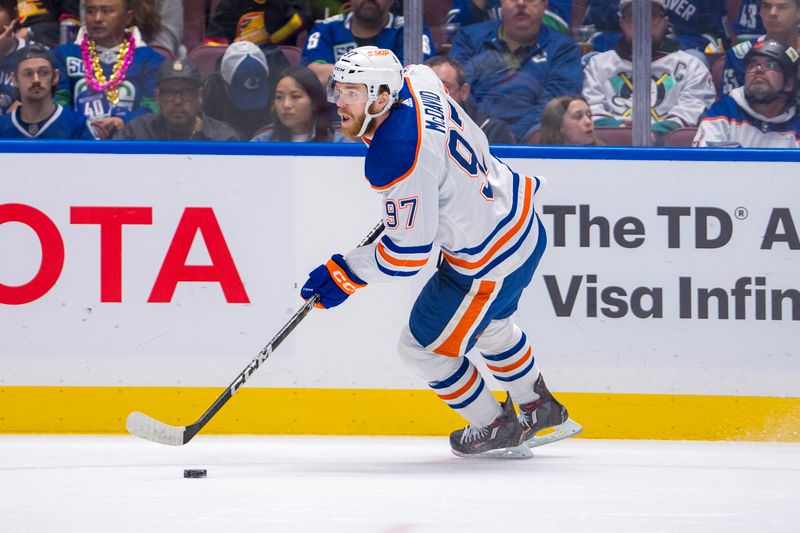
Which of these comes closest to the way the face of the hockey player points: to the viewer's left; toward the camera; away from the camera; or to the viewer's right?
to the viewer's left

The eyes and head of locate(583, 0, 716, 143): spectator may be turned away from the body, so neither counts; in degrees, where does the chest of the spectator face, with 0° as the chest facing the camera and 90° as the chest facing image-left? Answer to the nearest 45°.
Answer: approximately 0°

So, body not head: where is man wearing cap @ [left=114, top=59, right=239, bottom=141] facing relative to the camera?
toward the camera

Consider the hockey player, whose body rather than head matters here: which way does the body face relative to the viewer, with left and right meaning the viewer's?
facing to the left of the viewer

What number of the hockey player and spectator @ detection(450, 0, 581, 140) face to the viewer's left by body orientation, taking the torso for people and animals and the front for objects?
1

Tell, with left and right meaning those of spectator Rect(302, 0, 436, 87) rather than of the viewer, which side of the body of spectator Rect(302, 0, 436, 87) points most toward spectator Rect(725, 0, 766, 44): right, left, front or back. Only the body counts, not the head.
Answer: left

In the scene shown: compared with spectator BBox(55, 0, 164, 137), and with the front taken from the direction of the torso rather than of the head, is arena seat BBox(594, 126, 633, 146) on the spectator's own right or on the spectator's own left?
on the spectator's own left

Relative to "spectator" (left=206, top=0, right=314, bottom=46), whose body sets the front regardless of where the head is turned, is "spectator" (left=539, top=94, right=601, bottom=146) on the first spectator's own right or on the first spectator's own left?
on the first spectator's own left

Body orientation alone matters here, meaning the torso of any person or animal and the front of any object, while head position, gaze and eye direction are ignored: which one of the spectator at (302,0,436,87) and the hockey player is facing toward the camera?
the spectator

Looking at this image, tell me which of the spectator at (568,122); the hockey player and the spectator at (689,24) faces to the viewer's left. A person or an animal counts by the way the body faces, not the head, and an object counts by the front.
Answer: the hockey player

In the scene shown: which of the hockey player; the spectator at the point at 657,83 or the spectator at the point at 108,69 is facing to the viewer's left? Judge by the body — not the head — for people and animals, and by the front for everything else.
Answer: the hockey player

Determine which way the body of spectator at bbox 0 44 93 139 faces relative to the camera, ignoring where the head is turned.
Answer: toward the camera

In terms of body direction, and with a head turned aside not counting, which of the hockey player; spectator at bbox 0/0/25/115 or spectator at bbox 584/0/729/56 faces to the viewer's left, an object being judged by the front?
the hockey player

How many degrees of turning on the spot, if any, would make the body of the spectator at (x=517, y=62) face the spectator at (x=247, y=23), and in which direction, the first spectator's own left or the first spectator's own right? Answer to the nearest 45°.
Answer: approximately 90° to the first spectator's own right

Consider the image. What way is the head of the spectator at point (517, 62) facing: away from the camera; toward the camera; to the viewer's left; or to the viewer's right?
toward the camera

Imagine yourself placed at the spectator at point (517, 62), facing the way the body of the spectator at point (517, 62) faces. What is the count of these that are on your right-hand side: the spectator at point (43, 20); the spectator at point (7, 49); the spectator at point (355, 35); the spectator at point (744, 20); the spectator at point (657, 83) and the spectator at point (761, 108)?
3

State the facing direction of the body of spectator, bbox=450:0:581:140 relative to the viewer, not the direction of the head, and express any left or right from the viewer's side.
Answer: facing the viewer

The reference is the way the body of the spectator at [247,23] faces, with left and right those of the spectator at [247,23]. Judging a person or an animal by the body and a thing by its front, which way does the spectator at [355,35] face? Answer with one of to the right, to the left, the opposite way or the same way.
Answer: the same way

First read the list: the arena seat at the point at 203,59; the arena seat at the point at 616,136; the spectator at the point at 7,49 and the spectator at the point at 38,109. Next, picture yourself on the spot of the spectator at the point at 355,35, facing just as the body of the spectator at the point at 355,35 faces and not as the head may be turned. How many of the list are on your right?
3
